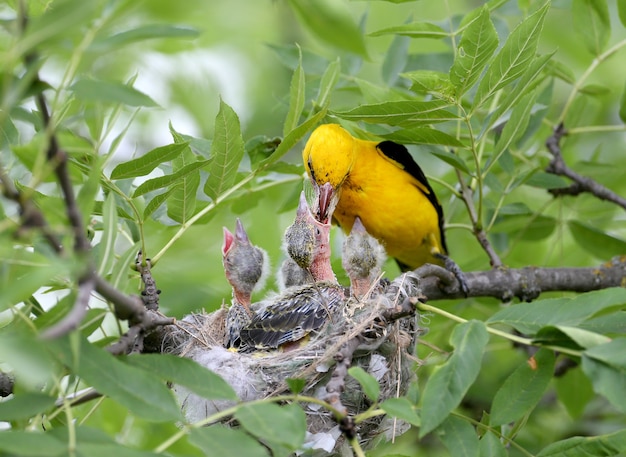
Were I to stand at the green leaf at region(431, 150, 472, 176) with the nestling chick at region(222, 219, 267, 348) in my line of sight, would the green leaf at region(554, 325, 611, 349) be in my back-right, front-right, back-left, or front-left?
back-left

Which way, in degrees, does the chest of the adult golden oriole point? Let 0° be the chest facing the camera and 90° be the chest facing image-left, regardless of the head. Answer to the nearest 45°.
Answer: approximately 45°

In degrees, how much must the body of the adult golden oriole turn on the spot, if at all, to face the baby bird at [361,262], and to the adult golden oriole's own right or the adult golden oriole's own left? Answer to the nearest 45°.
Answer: approximately 45° to the adult golden oriole's own left
